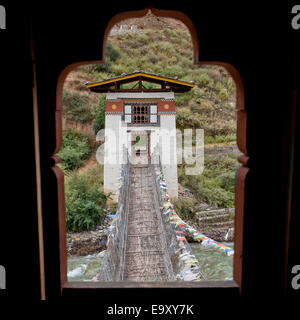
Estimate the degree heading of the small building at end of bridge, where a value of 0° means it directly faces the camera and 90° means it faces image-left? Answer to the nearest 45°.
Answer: approximately 0°

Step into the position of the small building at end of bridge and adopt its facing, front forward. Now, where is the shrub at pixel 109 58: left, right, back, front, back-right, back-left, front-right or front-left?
back

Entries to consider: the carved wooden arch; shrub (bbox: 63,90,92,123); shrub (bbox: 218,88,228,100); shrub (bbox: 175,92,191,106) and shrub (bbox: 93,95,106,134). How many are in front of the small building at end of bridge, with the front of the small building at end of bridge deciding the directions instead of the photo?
1

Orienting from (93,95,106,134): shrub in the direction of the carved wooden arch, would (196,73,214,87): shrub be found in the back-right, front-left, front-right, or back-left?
back-left

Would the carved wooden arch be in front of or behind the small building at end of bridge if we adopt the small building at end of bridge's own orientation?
in front

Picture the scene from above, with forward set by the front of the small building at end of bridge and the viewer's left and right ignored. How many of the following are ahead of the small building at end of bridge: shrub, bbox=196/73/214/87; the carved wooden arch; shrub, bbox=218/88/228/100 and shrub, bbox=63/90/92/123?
1
